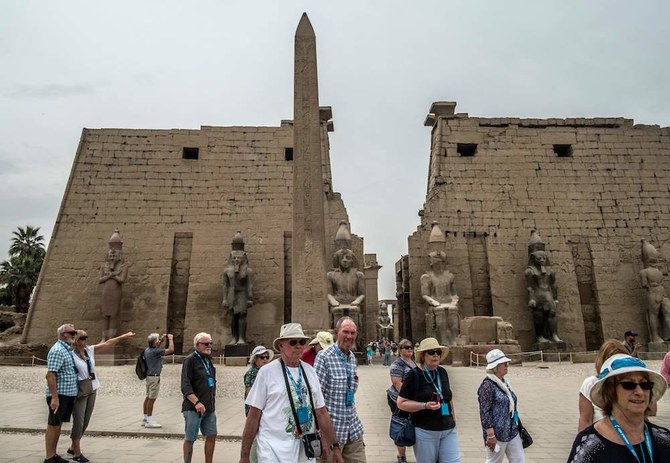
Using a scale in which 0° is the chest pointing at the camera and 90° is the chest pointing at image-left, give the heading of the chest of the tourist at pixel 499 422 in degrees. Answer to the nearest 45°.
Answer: approximately 315°

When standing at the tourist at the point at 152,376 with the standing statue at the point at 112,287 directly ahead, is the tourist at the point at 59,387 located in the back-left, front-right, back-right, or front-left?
back-left

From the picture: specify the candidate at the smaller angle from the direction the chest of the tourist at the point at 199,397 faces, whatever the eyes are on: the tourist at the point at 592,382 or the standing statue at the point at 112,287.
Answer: the tourist

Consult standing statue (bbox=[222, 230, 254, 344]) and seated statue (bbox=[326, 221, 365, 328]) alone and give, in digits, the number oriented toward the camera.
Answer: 2

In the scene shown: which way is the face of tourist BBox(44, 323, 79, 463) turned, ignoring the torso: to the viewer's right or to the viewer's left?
to the viewer's right

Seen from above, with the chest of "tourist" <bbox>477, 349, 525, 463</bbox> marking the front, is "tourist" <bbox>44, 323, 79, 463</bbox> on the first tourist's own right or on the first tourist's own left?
on the first tourist's own right
